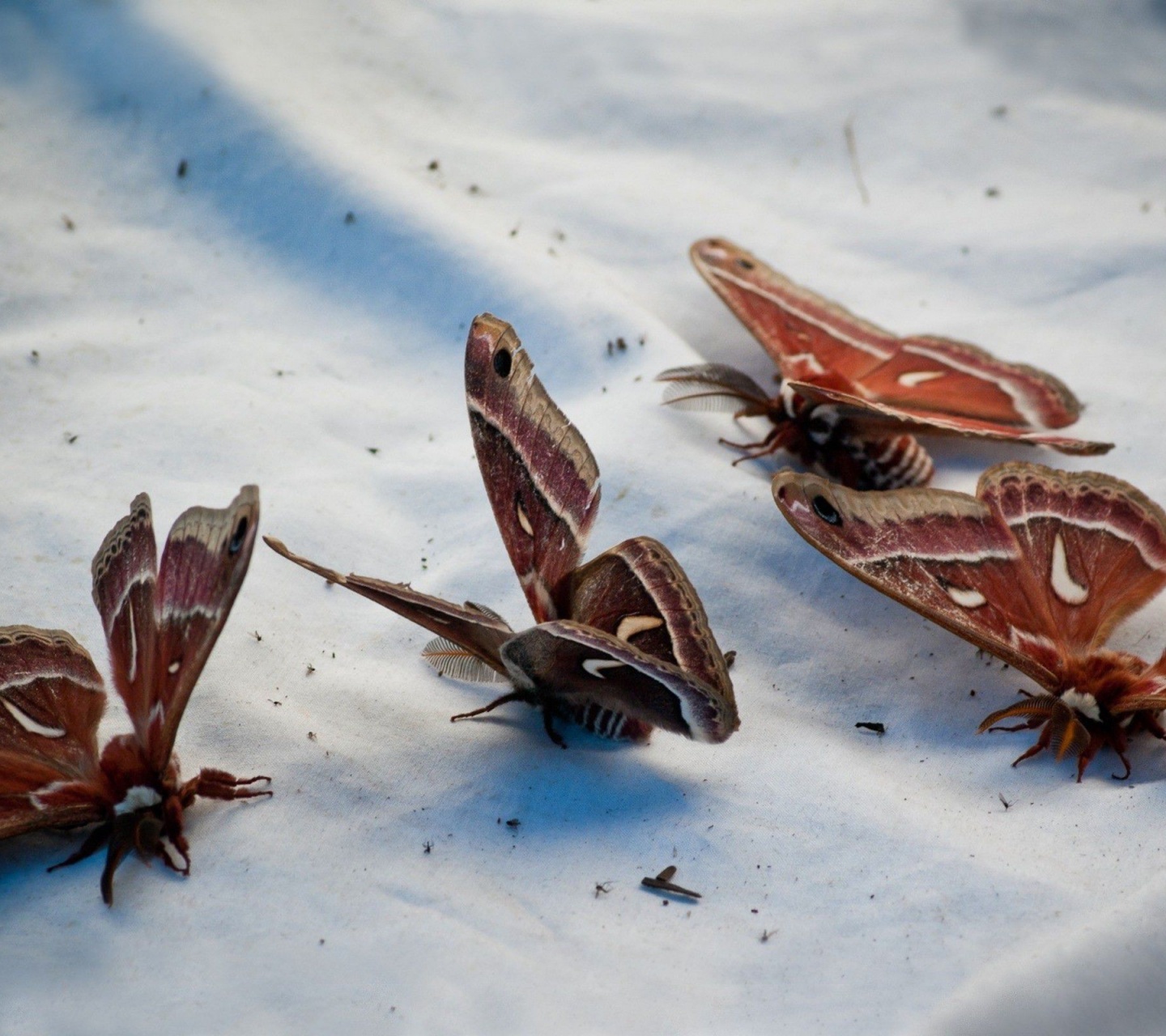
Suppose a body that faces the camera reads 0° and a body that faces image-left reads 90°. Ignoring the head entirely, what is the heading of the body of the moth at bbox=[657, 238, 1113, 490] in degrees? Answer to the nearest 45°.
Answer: approximately 90°

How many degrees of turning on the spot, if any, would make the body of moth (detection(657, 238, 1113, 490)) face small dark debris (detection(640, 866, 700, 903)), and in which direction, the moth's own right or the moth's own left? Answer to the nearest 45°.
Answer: approximately 90° to the moth's own left

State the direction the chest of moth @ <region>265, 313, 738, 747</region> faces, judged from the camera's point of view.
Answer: to the viewer's left

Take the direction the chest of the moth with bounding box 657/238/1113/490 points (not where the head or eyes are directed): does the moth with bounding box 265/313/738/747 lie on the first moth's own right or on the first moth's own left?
on the first moth's own left
